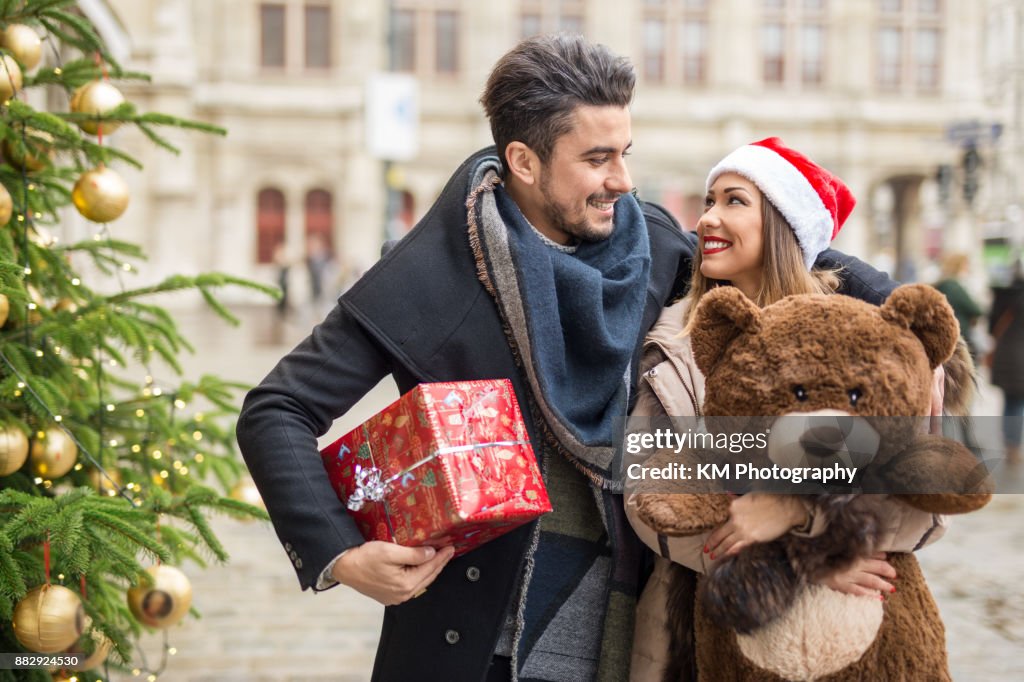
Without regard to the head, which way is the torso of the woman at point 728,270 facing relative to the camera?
toward the camera

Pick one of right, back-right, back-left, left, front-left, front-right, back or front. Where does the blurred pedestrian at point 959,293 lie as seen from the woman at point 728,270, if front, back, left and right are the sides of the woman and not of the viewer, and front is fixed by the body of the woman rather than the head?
back

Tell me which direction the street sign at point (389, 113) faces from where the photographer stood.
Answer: facing the viewer

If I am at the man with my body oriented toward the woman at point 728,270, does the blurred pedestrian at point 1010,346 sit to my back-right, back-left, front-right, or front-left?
front-left

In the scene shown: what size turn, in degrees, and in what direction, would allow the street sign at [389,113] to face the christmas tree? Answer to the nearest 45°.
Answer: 0° — it already faces it

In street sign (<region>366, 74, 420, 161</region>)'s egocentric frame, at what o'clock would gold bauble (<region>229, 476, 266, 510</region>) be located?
The gold bauble is roughly at 12 o'clock from the street sign.

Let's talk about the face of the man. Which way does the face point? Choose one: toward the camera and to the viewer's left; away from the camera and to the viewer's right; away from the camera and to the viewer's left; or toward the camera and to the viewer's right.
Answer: toward the camera and to the viewer's right

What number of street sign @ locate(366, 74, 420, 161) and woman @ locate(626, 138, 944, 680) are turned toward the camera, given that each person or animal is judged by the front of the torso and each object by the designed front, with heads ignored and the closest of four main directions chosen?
2

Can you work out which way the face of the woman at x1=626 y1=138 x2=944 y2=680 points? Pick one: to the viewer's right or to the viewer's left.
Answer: to the viewer's left

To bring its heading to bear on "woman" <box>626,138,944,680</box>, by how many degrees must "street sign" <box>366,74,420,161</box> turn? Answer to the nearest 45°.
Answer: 0° — it already faces them

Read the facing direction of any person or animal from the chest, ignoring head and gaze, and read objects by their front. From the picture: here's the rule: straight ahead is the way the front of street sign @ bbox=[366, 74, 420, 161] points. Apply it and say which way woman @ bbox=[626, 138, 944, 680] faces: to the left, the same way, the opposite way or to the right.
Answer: the same way

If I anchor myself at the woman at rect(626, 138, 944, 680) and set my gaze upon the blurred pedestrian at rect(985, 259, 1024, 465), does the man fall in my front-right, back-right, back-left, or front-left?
back-left
